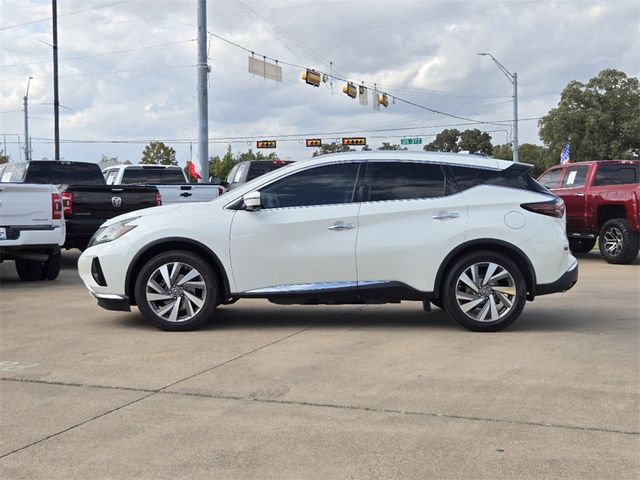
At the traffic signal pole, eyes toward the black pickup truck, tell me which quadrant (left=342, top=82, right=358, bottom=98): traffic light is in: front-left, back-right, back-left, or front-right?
back-left

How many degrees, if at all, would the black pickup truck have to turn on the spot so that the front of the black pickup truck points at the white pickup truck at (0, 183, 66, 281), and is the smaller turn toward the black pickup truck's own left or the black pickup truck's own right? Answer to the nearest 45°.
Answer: approximately 90° to the black pickup truck's own left

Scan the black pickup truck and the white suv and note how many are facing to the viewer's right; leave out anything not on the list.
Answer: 0

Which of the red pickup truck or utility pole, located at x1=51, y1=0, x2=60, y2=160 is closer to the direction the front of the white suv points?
the utility pole

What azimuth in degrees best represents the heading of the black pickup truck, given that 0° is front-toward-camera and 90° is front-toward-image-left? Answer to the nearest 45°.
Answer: approximately 135°

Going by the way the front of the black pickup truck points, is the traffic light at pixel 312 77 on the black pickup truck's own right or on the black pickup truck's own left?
on the black pickup truck's own right

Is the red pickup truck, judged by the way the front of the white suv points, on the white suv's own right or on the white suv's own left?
on the white suv's own right

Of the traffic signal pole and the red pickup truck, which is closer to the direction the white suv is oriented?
the traffic signal pole

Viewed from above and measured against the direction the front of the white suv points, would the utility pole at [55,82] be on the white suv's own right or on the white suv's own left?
on the white suv's own right

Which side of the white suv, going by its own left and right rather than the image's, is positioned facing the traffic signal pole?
right

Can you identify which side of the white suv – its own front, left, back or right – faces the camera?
left
